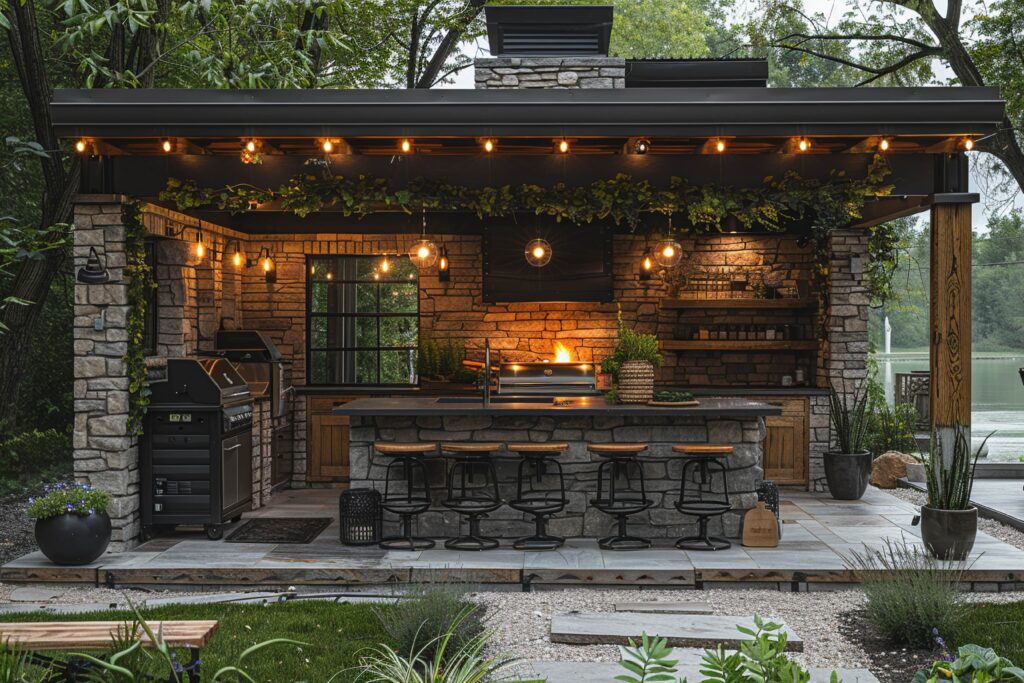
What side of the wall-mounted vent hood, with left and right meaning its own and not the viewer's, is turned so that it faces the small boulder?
left

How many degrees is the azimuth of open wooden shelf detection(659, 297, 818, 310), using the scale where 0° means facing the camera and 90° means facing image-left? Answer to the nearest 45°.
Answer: approximately 0°

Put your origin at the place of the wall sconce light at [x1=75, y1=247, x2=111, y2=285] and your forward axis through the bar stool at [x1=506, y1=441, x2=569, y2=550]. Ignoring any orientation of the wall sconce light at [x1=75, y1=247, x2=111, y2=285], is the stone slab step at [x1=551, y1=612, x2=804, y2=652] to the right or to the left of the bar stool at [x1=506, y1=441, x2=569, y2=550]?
right

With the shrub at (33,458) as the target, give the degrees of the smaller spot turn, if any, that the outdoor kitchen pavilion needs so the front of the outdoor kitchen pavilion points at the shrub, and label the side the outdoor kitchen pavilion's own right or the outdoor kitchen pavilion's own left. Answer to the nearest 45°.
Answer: approximately 135° to the outdoor kitchen pavilion's own right

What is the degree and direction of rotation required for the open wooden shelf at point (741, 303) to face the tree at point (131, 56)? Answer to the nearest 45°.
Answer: approximately 90° to its right

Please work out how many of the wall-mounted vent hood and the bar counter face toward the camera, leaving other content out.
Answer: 2

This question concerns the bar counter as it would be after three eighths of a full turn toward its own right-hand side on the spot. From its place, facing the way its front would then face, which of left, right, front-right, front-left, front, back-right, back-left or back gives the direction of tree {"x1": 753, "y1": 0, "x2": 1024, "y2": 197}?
right
